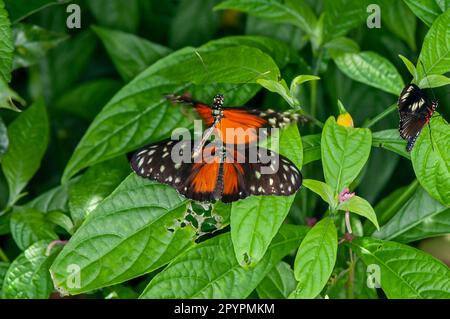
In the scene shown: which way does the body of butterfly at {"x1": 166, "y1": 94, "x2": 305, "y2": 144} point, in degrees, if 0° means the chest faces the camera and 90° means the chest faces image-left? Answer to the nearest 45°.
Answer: approximately 180°
